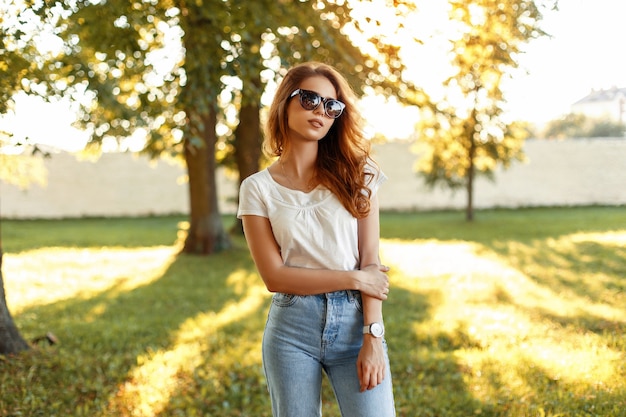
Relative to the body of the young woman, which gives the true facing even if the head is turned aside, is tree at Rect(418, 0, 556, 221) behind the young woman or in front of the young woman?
behind

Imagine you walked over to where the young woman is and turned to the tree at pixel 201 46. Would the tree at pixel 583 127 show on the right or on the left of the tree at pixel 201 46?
right

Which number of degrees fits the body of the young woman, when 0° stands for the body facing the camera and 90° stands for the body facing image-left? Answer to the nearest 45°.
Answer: approximately 0°

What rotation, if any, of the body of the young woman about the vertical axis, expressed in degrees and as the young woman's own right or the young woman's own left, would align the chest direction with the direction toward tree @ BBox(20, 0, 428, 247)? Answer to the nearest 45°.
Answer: approximately 180°

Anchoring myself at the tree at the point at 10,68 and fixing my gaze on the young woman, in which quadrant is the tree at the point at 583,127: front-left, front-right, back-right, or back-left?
back-left

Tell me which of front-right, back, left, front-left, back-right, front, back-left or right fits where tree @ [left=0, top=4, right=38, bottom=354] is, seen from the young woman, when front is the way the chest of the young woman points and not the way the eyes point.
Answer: back-right

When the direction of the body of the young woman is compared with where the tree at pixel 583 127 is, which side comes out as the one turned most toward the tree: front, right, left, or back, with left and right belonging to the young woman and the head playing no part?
back
